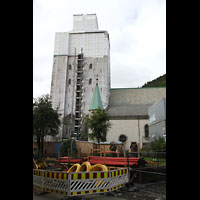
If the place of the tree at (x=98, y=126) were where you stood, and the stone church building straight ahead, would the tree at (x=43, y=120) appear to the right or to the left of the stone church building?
left

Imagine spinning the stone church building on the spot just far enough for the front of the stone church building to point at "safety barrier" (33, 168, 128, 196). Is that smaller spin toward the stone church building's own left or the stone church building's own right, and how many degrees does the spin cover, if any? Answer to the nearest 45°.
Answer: approximately 90° to the stone church building's own left

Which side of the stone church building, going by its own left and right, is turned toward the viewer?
left

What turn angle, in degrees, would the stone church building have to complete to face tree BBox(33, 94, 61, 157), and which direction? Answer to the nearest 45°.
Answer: approximately 45° to its right
